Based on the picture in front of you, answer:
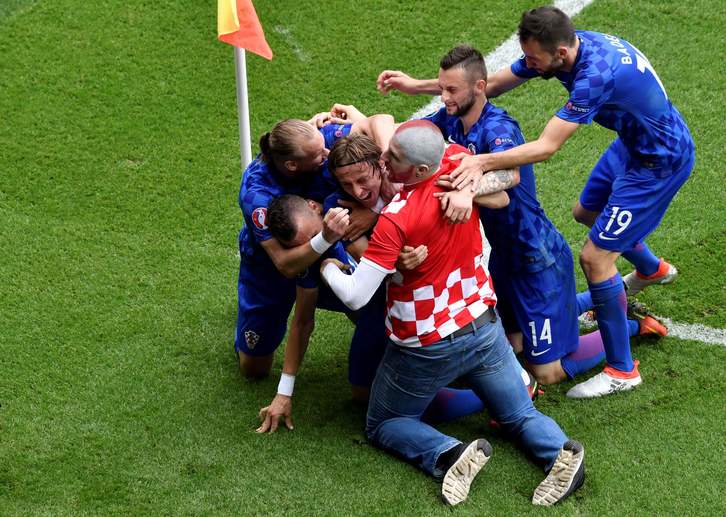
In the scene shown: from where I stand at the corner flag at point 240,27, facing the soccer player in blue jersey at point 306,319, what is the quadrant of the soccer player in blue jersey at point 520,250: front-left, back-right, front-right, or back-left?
front-left

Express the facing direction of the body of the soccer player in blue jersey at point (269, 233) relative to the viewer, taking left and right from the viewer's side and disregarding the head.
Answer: facing the viewer and to the right of the viewer

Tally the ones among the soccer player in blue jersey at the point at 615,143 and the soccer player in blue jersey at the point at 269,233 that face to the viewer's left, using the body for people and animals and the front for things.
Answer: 1

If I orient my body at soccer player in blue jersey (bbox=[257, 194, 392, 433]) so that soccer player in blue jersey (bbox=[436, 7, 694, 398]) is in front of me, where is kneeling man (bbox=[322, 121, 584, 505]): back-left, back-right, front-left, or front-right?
front-right

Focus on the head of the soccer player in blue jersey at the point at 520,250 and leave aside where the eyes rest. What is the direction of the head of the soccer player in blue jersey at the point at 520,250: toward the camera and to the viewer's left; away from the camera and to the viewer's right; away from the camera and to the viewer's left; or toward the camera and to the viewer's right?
toward the camera and to the viewer's left

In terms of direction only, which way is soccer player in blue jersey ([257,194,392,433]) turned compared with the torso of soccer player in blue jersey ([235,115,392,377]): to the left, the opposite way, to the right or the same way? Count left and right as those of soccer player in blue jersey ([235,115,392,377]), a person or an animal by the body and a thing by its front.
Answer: to the right

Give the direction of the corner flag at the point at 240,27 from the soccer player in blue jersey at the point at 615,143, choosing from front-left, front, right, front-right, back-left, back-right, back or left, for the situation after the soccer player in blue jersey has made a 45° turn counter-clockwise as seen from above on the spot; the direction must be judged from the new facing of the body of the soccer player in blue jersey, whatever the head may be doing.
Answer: front-right

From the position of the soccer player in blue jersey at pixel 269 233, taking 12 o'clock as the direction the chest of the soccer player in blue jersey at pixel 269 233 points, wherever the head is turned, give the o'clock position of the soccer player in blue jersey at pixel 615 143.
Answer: the soccer player in blue jersey at pixel 615 143 is roughly at 10 o'clock from the soccer player in blue jersey at pixel 269 233.

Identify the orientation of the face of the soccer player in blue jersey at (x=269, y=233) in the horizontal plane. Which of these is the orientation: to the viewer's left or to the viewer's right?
to the viewer's right

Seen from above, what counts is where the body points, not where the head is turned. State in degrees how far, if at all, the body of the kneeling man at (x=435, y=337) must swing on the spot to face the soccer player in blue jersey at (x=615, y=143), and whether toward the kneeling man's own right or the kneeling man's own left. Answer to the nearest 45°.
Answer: approximately 90° to the kneeling man's own right

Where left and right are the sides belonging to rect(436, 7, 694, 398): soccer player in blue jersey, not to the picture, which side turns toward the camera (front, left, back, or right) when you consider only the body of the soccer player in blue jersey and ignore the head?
left

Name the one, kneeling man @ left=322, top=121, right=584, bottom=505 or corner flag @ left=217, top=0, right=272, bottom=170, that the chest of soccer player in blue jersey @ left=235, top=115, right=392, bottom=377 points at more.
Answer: the kneeling man

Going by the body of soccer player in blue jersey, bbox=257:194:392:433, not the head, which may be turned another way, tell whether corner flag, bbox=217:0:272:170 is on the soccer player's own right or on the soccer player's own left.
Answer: on the soccer player's own right

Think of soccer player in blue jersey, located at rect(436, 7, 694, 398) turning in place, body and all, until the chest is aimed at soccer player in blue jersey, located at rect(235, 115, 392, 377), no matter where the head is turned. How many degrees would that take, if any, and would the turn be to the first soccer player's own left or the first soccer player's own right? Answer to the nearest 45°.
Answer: approximately 45° to the first soccer player's own left

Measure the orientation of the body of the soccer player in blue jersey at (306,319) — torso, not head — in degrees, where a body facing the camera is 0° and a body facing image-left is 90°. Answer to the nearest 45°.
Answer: approximately 45°
